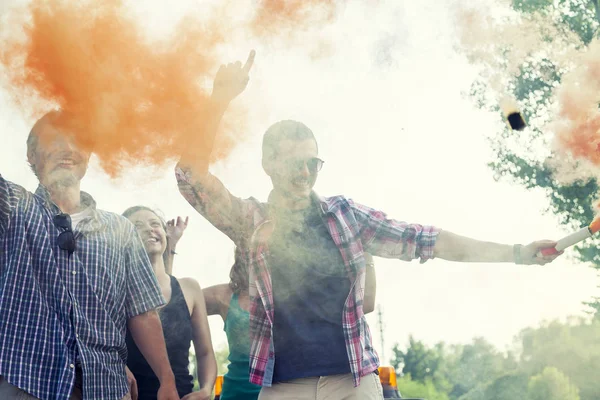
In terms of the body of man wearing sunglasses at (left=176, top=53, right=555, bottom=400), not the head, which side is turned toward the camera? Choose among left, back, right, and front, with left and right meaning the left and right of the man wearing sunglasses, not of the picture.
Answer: front

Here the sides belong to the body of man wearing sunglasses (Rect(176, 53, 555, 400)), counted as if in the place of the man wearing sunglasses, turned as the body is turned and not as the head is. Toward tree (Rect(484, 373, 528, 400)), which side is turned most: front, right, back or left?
back

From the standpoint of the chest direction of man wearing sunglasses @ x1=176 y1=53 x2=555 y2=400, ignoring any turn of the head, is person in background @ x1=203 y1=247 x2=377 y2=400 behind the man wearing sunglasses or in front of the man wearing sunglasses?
behind

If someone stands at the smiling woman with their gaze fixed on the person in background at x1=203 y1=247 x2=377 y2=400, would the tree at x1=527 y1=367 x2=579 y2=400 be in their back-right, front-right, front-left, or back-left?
front-left

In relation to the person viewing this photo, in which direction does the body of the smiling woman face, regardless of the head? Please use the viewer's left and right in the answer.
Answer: facing the viewer

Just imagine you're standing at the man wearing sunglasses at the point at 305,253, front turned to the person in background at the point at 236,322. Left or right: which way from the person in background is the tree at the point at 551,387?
right

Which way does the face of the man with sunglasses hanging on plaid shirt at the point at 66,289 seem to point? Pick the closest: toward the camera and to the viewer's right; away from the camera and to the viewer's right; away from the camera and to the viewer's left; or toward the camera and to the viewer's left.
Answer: toward the camera and to the viewer's right

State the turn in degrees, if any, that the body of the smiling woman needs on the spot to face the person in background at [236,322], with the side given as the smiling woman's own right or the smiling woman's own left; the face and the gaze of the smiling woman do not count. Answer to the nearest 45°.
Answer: approximately 90° to the smiling woman's own left

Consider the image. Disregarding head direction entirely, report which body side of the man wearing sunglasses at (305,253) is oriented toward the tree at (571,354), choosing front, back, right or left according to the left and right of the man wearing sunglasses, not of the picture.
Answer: back

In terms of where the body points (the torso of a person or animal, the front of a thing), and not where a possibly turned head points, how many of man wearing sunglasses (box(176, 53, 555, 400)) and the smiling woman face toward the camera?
2

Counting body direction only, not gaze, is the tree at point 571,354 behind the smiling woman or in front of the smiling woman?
behind

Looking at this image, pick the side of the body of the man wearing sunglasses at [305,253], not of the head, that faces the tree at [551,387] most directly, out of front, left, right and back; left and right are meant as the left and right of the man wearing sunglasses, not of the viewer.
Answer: back
